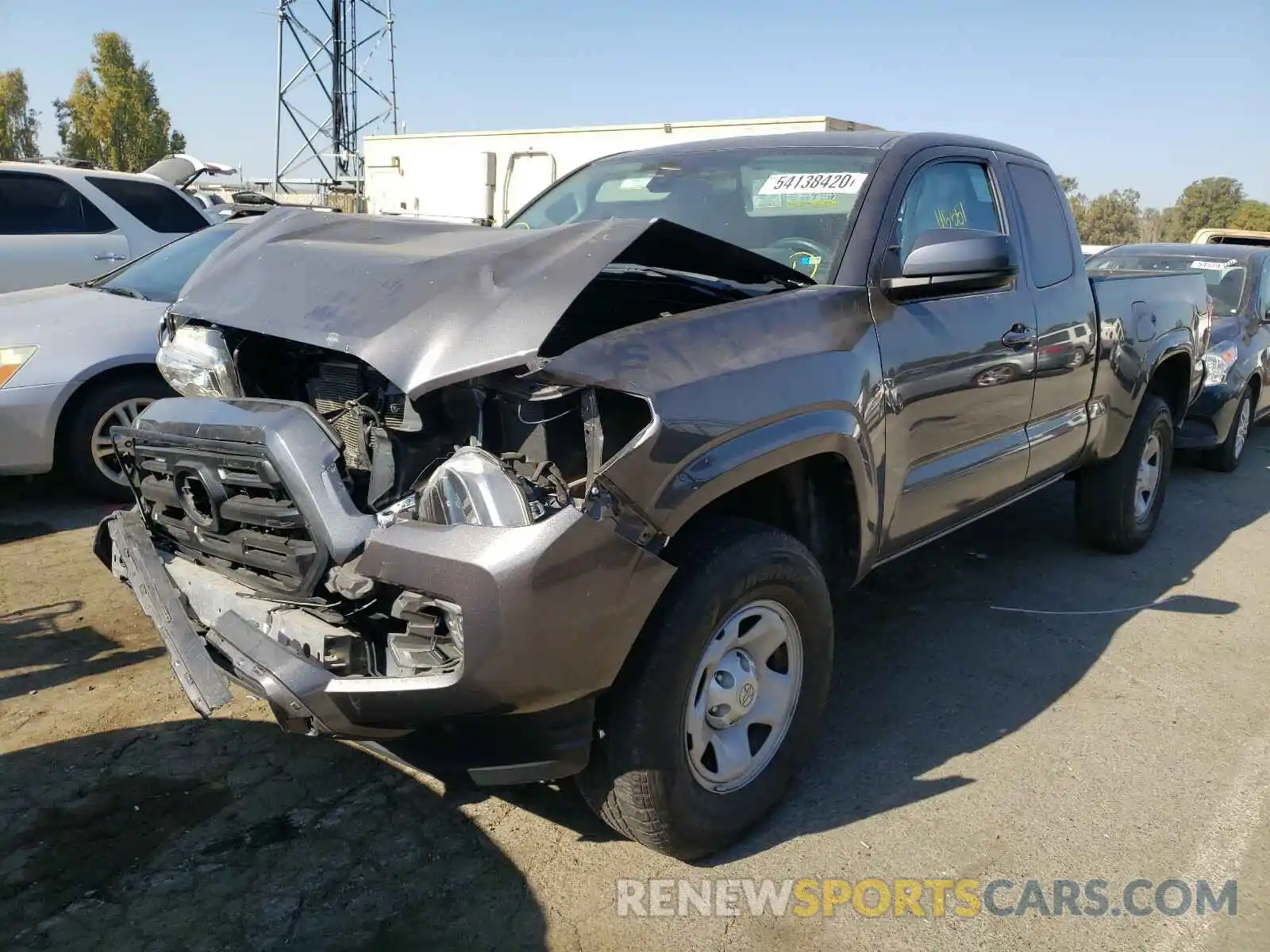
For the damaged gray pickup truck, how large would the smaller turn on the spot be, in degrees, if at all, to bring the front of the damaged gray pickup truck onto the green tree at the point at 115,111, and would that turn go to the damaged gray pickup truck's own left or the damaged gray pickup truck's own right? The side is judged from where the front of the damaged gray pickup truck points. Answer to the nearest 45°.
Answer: approximately 90° to the damaged gray pickup truck's own right

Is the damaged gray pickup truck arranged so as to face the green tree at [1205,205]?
no

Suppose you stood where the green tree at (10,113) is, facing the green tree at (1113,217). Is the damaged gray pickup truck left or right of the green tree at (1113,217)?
right

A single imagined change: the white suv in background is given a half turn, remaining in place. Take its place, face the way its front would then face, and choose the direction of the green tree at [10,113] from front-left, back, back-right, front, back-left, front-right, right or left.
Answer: left

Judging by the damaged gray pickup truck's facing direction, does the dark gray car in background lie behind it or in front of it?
behind

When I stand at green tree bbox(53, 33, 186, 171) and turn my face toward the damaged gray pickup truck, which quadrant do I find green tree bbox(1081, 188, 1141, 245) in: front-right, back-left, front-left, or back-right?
front-left

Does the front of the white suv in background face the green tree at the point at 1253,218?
no

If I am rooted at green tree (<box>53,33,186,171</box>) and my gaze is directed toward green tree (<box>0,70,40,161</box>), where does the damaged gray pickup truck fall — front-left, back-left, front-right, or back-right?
back-left

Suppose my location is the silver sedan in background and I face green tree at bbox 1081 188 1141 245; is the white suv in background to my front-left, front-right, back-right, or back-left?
front-left

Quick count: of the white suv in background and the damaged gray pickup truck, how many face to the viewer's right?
0

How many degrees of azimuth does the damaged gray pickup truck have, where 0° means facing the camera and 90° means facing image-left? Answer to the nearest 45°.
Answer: approximately 45°

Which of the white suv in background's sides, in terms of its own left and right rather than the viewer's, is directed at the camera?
left

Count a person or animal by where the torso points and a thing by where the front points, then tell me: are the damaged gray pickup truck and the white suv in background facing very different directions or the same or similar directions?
same or similar directions

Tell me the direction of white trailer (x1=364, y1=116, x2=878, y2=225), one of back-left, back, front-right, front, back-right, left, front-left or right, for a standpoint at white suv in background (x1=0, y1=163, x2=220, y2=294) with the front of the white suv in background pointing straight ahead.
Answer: back-right

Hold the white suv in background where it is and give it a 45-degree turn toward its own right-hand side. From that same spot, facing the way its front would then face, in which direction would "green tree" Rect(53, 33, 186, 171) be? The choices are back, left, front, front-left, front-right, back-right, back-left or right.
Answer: front-right

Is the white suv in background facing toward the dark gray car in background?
no

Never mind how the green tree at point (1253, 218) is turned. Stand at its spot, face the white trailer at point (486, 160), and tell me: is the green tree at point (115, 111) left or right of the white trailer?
right
